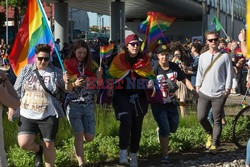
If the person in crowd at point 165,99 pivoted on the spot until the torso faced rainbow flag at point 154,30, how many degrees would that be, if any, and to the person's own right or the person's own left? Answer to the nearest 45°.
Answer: approximately 180°

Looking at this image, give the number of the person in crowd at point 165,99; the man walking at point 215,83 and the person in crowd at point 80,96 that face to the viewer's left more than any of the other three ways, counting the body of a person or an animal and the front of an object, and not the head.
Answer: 0

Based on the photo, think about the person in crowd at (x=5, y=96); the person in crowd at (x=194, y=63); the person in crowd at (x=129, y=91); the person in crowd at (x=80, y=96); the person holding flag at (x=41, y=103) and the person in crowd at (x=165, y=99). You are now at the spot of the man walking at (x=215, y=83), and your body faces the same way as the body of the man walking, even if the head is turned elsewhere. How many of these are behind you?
1

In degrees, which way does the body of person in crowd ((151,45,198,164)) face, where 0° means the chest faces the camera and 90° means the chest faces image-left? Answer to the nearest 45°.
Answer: approximately 0°

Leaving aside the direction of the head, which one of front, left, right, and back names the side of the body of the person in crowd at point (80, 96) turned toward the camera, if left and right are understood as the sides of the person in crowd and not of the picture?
front

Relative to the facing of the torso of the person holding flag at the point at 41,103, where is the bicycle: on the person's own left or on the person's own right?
on the person's own left

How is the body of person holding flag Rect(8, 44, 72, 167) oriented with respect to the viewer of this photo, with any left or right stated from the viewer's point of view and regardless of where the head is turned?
facing the viewer

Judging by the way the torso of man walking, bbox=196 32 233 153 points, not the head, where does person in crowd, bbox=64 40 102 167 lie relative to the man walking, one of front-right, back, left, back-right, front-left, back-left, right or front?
front-right

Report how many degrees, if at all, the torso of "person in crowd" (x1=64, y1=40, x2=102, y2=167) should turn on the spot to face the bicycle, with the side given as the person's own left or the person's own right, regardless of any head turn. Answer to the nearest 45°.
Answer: approximately 135° to the person's own left

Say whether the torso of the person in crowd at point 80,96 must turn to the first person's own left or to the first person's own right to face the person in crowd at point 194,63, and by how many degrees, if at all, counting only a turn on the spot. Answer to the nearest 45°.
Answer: approximately 135° to the first person's own left

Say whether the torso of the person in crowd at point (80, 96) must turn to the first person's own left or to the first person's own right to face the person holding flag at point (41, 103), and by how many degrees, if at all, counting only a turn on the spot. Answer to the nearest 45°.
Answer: approximately 45° to the first person's own right
